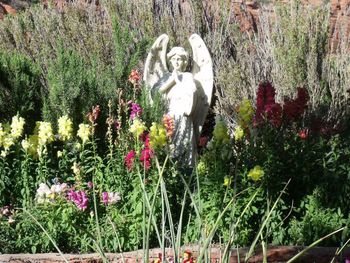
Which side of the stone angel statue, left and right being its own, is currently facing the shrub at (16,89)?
right

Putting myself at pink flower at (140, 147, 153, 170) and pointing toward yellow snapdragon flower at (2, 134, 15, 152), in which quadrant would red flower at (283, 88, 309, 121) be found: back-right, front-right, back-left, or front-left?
back-right

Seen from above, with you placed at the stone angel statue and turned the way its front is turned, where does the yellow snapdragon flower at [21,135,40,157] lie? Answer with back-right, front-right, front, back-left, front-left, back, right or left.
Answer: front-right

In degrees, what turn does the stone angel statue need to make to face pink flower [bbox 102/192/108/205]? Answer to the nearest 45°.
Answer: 0° — it already faces it

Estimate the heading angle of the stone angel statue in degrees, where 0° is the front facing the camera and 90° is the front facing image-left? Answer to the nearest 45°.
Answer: approximately 0°

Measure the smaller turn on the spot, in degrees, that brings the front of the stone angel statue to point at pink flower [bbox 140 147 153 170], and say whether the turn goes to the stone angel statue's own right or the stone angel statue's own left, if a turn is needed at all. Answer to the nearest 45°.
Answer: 0° — it already faces it
